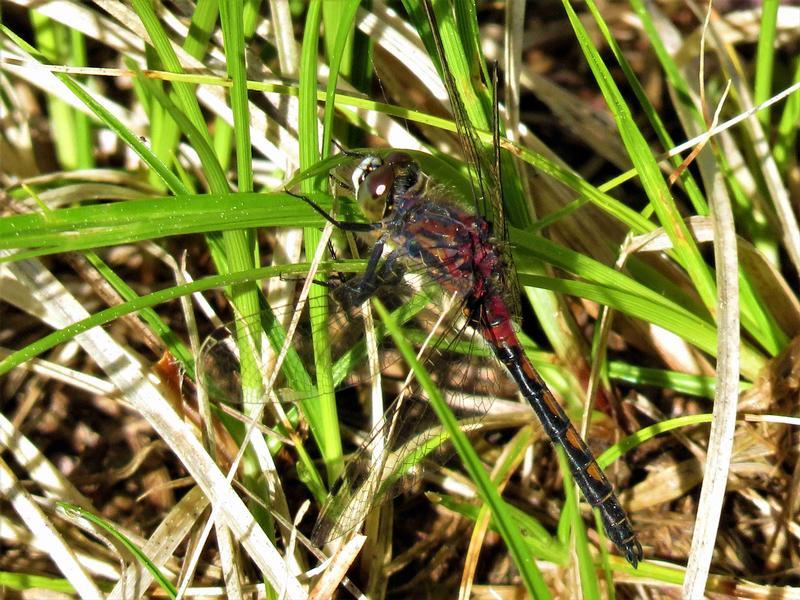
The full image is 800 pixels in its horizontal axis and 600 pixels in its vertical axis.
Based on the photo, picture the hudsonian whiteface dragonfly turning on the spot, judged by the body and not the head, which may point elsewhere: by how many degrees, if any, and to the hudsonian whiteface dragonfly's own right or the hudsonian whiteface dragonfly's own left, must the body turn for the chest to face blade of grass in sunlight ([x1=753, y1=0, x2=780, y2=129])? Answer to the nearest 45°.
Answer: approximately 135° to the hudsonian whiteface dragonfly's own right

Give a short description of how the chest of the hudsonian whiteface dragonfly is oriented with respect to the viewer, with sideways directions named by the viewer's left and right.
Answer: facing to the left of the viewer

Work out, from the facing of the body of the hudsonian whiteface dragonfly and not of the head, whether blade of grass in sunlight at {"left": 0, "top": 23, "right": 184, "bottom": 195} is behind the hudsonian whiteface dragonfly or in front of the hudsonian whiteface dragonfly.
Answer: in front
